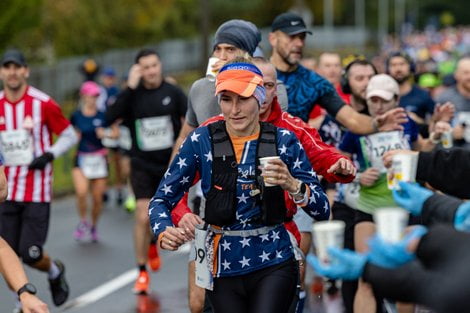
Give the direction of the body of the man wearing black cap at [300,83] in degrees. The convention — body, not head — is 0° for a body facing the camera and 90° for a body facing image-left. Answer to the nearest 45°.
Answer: approximately 315°

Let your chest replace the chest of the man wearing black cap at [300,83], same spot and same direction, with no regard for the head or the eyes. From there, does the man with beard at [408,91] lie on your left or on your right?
on your left
